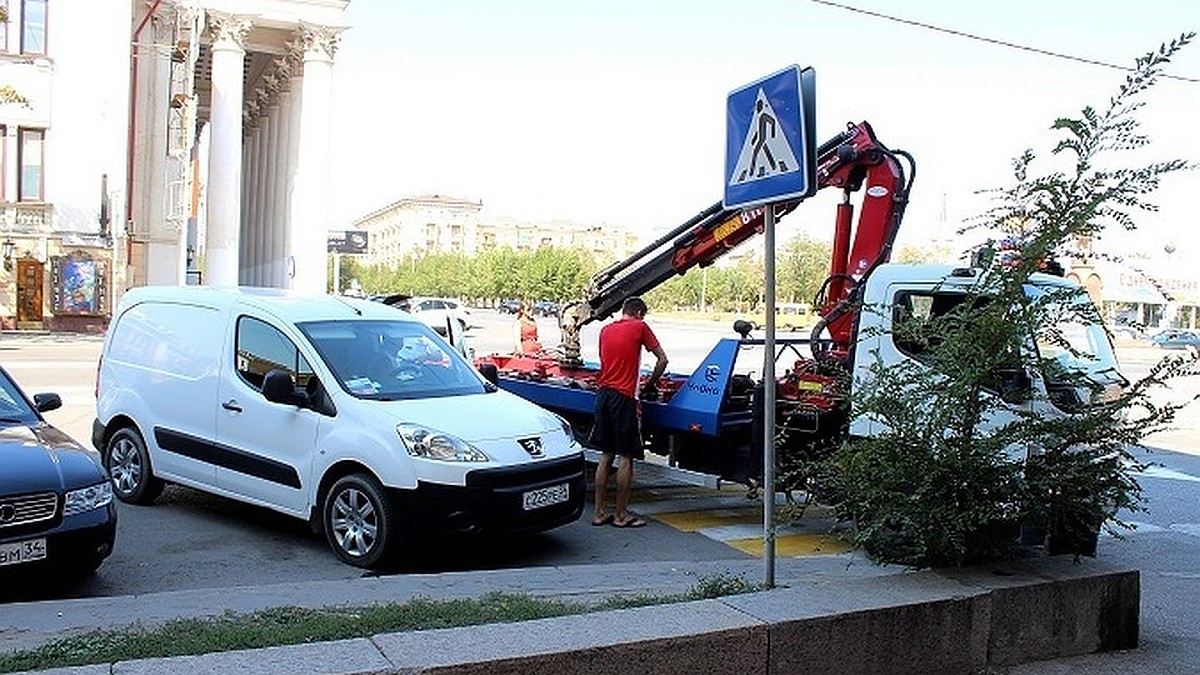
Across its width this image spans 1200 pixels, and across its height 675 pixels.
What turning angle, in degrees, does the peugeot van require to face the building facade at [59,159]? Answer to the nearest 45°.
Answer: approximately 135° to its left

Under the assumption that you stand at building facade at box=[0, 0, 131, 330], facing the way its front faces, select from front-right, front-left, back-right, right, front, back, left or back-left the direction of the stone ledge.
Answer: front

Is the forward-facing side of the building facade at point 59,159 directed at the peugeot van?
yes

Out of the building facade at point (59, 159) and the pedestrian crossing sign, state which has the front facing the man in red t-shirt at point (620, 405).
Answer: the building facade

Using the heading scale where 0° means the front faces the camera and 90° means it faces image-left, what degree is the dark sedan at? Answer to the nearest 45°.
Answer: approximately 315°

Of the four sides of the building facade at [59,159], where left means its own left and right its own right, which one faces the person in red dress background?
front

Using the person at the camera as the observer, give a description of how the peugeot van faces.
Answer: facing the viewer and to the right of the viewer

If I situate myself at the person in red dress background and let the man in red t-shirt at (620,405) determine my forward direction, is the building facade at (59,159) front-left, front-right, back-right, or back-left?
back-right

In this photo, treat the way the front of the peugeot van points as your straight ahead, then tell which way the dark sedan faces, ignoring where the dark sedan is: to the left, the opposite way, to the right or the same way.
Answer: the same way

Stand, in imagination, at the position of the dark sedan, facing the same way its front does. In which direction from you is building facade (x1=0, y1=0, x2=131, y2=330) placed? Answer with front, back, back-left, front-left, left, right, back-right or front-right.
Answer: back-left

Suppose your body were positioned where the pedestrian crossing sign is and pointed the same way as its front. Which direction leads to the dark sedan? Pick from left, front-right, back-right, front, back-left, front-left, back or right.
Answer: front-right

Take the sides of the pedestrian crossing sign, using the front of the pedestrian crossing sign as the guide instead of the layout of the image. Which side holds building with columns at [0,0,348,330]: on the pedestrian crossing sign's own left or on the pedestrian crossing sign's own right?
on the pedestrian crossing sign's own right

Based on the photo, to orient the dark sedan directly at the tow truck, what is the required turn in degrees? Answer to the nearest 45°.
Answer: approximately 45° to its left

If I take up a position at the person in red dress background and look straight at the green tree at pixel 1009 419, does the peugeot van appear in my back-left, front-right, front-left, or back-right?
front-right

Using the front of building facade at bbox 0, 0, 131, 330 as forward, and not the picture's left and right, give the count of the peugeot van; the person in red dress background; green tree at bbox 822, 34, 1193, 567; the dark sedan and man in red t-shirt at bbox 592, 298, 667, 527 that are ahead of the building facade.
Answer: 5
